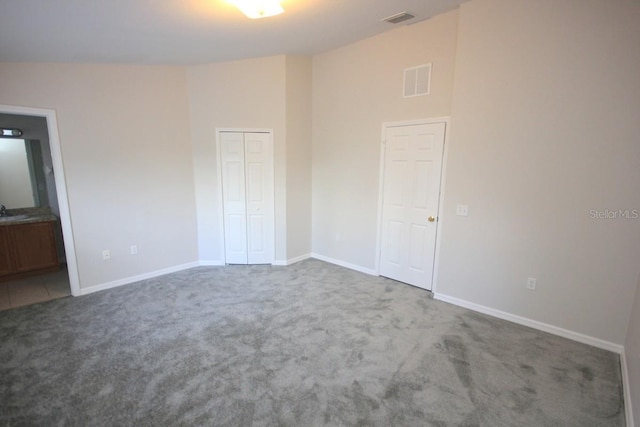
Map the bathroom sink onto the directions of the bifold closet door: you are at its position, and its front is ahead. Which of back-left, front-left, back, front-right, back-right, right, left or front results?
right

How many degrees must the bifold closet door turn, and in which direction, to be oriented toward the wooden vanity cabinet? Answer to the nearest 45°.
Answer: approximately 90° to its right

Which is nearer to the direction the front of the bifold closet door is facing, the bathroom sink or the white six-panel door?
the white six-panel door

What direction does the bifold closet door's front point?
toward the camera

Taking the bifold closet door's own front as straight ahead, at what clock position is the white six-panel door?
The white six-panel door is roughly at 10 o'clock from the bifold closet door.

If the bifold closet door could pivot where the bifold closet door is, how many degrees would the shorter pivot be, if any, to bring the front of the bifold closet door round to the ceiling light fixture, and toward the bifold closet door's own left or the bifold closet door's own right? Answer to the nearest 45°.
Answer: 0° — it already faces it

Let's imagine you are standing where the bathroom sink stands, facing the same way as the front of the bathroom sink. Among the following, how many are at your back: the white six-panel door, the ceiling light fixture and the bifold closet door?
0

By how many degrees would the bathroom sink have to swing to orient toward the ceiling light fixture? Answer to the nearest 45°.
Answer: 0° — it already faces it

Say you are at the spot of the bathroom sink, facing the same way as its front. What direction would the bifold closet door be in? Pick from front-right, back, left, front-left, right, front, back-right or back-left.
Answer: front-left

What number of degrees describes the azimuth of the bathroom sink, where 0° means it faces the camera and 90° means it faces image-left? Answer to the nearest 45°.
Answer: approximately 0°

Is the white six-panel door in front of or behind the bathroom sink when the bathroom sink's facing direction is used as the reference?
in front

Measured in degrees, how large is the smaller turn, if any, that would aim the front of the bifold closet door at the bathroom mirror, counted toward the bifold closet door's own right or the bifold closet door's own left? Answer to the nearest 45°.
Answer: approximately 90° to the bifold closet door's own right
